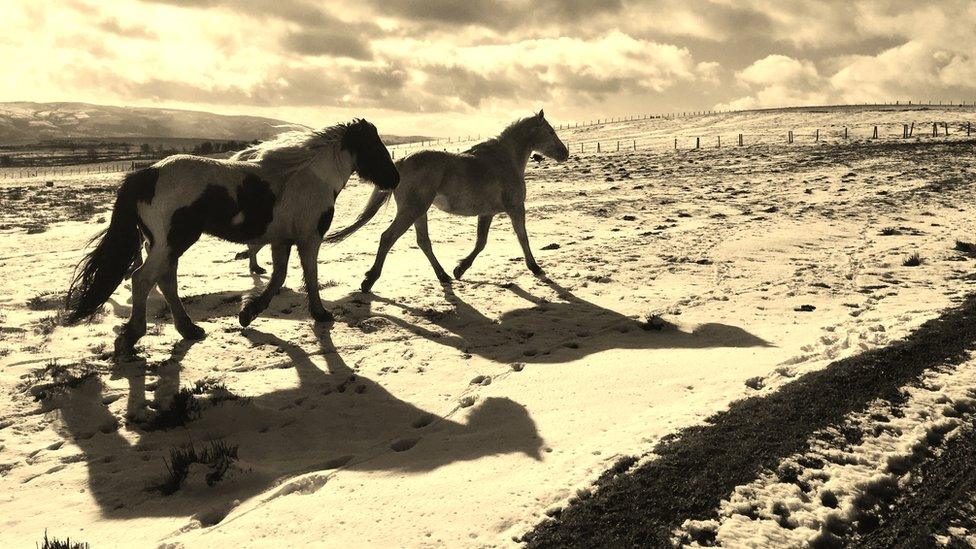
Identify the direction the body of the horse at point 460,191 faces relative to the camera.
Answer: to the viewer's right

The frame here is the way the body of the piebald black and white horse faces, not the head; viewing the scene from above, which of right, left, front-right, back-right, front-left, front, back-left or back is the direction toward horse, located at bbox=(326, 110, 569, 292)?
front-left

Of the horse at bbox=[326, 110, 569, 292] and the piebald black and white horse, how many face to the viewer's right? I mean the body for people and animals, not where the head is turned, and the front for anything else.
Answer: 2

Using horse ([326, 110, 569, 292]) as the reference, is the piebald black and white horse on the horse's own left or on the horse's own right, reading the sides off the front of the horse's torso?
on the horse's own right

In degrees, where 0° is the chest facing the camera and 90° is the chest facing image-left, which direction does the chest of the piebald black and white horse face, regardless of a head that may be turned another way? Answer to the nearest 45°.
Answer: approximately 270°

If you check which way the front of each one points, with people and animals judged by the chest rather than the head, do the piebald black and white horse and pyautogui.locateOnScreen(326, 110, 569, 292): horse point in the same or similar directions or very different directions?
same or similar directions
